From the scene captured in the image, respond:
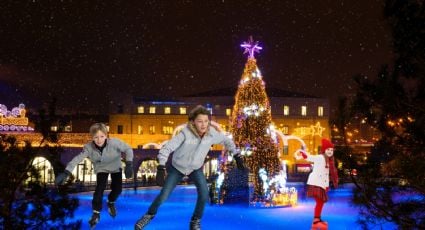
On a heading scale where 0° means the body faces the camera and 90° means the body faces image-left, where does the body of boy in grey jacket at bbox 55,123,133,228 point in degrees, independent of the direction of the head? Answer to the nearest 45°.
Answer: approximately 0°

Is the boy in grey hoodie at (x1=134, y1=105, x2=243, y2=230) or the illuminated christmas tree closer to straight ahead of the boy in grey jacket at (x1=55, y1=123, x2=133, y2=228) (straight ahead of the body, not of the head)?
the boy in grey hoodie

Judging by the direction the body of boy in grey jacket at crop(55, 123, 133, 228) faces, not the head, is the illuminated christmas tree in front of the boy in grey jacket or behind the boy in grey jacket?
behind

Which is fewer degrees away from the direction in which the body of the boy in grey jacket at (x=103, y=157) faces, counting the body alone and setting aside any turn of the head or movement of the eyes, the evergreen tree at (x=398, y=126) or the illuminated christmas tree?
the evergreen tree

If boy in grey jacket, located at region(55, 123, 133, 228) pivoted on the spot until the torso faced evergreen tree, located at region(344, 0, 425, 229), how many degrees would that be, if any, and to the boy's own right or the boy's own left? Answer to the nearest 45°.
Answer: approximately 45° to the boy's own left

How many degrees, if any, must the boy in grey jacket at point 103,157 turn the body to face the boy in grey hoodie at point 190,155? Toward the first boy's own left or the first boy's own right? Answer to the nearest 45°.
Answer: approximately 45° to the first boy's own left
